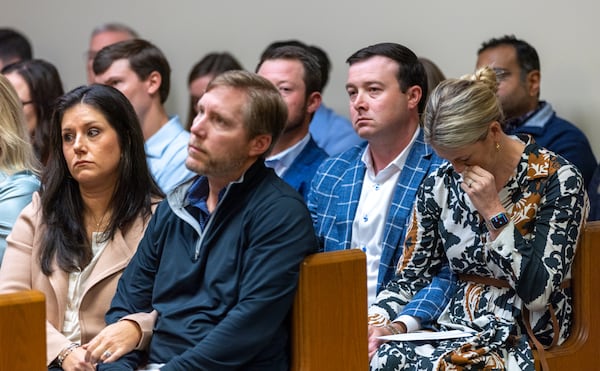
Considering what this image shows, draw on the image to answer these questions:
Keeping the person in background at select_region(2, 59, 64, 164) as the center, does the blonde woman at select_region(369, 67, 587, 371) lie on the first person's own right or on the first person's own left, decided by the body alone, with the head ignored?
on the first person's own left

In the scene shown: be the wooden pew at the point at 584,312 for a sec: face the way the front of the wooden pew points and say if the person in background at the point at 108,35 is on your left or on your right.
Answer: on your right

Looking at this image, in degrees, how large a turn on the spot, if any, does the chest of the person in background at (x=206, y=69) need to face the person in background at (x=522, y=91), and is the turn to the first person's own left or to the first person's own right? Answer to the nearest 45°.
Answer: approximately 90° to the first person's own left

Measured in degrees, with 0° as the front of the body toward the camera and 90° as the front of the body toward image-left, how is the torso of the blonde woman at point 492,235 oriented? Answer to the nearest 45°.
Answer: approximately 45°

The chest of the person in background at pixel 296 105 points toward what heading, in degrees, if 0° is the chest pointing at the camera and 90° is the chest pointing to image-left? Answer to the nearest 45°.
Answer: approximately 45°

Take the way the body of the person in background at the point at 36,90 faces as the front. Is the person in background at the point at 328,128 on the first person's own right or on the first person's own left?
on the first person's own left

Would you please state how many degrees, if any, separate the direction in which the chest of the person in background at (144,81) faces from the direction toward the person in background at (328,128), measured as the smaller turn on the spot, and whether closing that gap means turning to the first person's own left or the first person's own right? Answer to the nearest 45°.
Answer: approximately 135° to the first person's own left

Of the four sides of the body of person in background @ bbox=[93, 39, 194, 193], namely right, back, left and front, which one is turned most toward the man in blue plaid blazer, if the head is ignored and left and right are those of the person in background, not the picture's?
left

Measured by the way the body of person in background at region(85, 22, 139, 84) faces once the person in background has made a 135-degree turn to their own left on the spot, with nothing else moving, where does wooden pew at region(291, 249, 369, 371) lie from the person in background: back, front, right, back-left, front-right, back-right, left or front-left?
right
